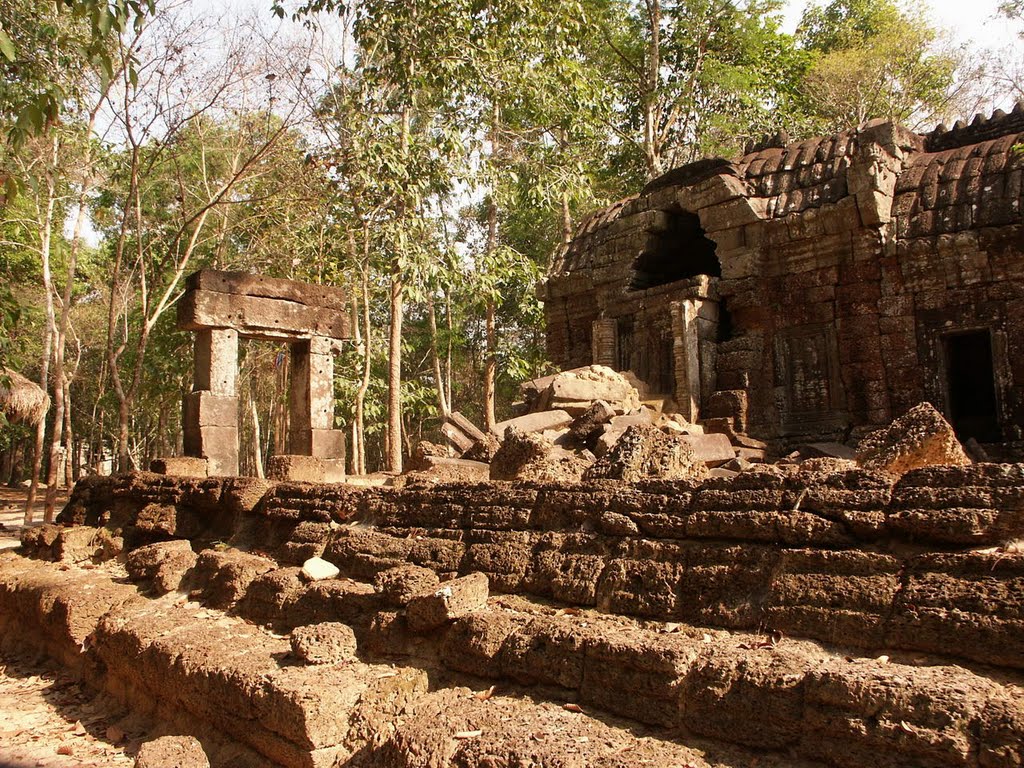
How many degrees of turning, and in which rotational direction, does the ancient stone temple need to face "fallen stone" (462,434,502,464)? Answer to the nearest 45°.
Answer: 0° — it already faces it

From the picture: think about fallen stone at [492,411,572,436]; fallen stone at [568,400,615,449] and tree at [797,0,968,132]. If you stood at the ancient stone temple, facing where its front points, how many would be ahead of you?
2

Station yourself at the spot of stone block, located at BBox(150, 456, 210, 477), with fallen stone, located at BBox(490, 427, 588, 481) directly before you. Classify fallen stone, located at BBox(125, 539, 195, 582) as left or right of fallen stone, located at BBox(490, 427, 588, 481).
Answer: right

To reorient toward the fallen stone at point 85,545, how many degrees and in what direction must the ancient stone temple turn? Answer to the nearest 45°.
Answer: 0° — it already faces it

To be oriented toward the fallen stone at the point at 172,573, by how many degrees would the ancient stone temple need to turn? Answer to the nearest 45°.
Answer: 0° — it already faces it

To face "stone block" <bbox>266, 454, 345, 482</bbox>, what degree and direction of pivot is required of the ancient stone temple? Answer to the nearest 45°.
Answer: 0° — it already faces it

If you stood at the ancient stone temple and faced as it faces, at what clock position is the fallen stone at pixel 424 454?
The fallen stone is roughly at 12 o'clock from the ancient stone temple.

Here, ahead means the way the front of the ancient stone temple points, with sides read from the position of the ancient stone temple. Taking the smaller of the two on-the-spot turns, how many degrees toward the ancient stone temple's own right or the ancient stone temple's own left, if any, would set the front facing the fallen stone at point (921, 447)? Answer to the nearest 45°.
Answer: approximately 45° to the ancient stone temple's own left

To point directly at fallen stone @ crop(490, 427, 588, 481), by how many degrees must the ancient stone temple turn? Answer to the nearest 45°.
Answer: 0° — it already faces it

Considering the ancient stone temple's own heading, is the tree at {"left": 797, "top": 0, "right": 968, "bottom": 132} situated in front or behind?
behind

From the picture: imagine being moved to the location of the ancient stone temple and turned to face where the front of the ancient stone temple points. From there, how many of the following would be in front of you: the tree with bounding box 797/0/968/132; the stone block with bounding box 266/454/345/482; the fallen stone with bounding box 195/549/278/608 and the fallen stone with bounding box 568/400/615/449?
3

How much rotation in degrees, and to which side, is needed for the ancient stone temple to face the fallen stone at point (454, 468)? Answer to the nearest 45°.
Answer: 0° — it already faces it

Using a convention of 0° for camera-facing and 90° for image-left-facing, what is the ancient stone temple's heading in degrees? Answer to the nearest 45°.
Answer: approximately 45°

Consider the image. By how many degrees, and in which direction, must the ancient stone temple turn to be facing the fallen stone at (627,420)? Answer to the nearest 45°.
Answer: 0° — it already faces it
